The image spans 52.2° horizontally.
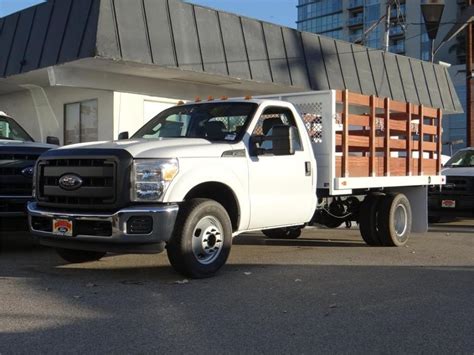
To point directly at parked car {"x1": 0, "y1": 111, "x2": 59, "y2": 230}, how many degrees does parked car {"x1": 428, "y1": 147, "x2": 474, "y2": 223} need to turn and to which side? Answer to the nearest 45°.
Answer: approximately 45° to its right

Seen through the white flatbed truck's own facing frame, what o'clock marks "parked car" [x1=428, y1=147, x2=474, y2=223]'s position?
The parked car is roughly at 6 o'clock from the white flatbed truck.

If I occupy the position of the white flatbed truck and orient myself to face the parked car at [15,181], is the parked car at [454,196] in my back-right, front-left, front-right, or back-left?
back-right

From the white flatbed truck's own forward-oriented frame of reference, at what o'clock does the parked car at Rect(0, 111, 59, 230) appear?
The parked car is roughly at 2 o'clock from the white flatbed truck.

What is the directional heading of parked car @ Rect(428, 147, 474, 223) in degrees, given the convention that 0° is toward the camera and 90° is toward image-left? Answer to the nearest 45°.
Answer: approximately 0°

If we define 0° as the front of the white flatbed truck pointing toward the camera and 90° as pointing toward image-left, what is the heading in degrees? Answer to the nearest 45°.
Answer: approximately 45°
